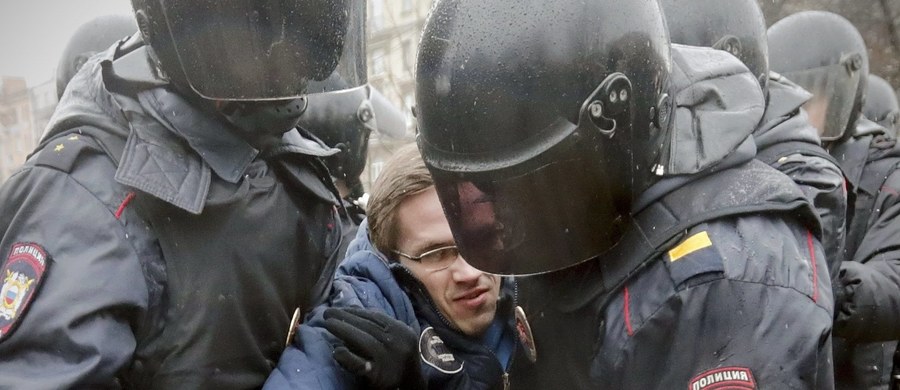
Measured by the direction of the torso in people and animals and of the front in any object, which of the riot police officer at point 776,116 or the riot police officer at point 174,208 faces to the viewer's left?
the riot police officer at point 776,116

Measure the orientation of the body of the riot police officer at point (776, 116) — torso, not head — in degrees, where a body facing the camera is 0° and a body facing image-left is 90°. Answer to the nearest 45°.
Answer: approximately 90°

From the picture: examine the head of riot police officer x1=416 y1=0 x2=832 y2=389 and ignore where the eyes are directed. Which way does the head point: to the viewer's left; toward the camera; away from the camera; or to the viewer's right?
to the viewer's left

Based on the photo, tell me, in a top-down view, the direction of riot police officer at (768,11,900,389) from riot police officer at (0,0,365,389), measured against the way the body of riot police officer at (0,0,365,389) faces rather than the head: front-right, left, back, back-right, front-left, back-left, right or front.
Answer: front-left

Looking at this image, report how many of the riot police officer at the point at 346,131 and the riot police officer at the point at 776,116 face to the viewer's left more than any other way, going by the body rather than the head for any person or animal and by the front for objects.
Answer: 1

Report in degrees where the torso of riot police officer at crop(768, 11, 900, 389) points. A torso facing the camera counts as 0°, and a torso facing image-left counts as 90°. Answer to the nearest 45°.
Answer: approximately 45°

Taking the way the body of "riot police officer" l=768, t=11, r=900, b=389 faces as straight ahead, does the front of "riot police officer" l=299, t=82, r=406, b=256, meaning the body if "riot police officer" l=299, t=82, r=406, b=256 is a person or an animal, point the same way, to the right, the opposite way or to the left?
the opposite way

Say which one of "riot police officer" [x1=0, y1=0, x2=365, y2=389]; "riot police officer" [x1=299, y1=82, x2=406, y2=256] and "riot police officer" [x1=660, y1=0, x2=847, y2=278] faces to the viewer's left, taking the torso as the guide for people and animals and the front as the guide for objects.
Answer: "riot police officer" [x1=660, y1=0, x2=847, y2=278]

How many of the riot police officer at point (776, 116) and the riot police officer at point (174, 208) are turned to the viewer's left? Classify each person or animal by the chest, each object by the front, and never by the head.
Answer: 1

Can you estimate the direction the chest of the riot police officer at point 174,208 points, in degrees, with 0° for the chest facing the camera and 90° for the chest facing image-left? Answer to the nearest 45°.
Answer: approximately 315°

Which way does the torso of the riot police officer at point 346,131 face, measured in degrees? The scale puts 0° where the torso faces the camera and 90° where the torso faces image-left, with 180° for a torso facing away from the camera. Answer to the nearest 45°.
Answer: approximately 270°

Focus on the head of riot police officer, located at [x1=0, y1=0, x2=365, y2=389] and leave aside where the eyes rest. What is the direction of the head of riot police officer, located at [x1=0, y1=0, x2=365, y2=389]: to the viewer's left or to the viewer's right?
to the viewer's right
